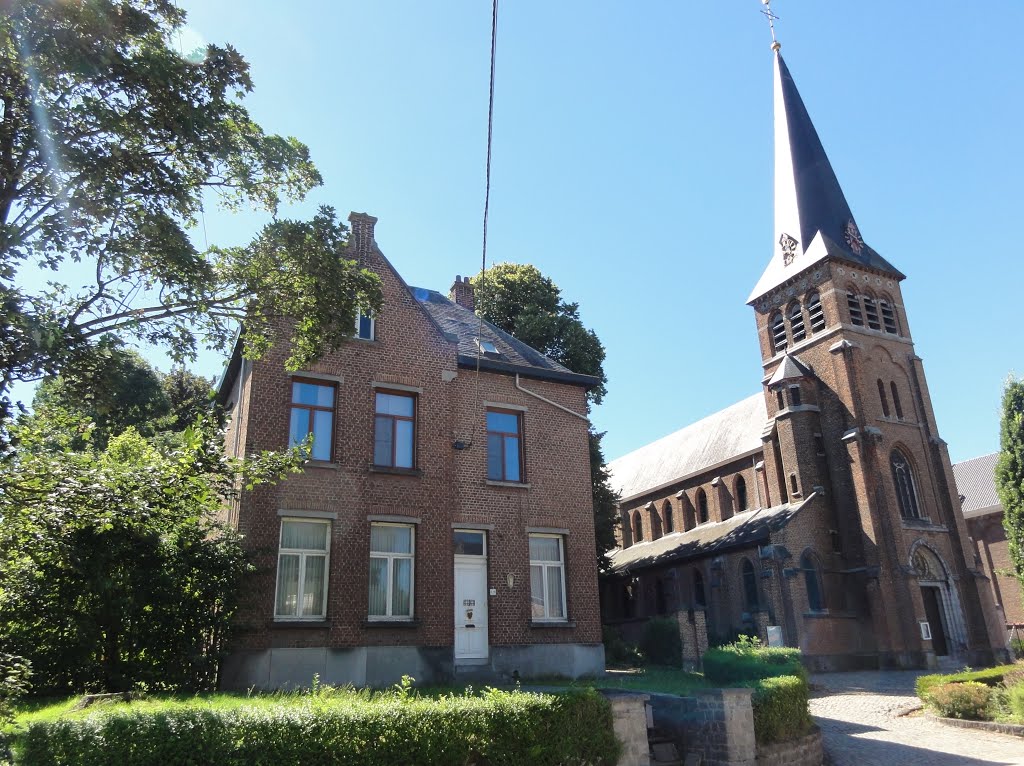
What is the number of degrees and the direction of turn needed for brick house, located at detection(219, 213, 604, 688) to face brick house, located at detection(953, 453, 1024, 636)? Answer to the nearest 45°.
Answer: approximately 135° to its left

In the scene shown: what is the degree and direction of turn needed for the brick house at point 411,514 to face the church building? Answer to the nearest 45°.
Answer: approximately 135° to its left

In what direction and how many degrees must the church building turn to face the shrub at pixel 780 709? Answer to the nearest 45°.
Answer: approximately 45° to its right

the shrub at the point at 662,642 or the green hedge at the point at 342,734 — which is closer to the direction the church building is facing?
the green hedge

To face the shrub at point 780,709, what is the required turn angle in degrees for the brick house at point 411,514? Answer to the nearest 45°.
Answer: approximately 45° to its left

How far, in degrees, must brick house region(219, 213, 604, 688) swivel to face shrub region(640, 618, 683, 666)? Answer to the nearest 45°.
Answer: approximately 135° to its left

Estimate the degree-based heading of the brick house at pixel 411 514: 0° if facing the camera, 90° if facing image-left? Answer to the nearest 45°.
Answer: approximately 0°

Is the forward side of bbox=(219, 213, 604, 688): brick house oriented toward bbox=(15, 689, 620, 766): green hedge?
yes

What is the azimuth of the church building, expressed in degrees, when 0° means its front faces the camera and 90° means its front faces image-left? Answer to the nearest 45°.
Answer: approximately 315°

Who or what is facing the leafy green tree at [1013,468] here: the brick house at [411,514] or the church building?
the church building
